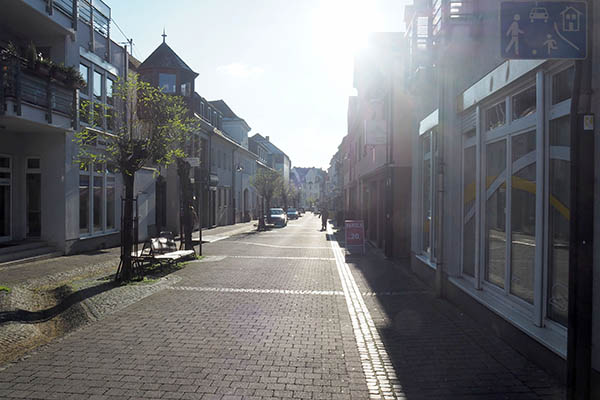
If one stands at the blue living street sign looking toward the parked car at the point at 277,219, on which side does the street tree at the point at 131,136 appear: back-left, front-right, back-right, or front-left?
front-left

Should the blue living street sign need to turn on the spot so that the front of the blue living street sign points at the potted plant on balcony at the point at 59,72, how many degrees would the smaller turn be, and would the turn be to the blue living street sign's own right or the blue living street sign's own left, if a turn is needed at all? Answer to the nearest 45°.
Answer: approximately 90° to the blue living street sign's own right

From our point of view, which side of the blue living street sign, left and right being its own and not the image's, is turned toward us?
front

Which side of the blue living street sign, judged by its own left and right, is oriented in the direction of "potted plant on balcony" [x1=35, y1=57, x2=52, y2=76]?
right

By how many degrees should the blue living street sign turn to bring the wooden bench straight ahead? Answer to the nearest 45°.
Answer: approximately 135° to its right
